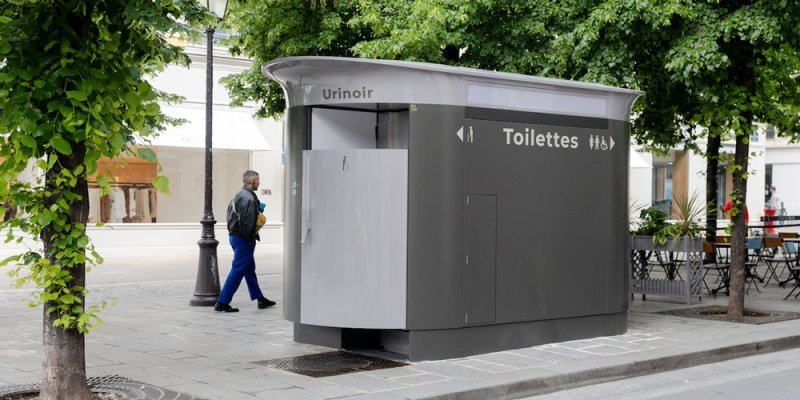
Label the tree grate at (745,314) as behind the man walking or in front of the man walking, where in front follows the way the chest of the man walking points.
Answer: in front

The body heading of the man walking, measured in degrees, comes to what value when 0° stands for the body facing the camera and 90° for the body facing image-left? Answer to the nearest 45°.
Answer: approximately 270°

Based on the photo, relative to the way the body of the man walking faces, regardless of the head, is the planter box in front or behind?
in front

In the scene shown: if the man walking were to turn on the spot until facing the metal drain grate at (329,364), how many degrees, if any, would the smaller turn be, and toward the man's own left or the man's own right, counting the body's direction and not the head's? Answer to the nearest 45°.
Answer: approximately 90° to the man's own right

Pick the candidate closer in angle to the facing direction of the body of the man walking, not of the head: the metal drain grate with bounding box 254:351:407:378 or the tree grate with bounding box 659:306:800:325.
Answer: the tree grate

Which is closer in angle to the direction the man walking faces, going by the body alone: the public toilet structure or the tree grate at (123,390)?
the public toilet structure

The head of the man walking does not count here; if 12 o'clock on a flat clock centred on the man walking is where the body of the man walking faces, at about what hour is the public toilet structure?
The public toilet structure is roughly at 2 o'clock from the man walking.

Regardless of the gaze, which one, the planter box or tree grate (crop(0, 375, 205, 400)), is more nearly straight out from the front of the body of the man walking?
the planter box

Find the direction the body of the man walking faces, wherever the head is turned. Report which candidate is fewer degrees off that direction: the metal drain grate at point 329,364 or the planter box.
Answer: the planter box

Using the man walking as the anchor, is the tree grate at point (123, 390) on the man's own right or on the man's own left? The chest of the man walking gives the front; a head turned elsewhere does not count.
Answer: on the man's own right
